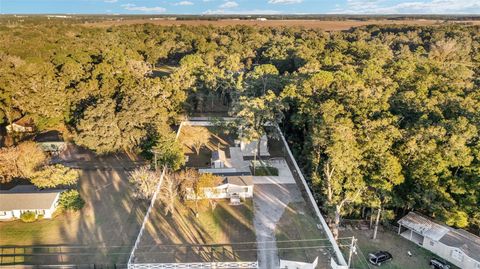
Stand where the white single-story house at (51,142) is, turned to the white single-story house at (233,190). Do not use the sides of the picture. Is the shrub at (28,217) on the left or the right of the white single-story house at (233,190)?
right

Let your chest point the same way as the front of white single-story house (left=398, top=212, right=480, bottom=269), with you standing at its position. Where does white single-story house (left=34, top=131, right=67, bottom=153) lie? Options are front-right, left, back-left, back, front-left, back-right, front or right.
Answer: front-right

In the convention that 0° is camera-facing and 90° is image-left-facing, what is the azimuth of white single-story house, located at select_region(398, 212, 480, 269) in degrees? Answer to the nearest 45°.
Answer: approximately 45°

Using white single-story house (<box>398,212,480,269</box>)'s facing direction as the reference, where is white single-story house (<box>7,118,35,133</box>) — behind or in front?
in front

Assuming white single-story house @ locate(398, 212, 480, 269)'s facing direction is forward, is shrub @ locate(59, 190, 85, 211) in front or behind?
in front

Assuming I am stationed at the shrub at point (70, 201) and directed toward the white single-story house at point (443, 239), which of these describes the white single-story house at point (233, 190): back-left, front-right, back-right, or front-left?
front-left

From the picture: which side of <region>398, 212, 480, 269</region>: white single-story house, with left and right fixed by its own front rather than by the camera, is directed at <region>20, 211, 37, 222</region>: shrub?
front

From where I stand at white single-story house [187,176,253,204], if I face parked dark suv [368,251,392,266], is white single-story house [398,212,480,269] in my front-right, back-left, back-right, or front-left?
front-left

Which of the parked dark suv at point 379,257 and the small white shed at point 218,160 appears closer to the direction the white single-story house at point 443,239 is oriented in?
the parked dark suv

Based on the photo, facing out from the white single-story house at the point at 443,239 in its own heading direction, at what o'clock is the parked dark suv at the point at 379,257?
The parked dark suv is roughly at 12 o'clock from the white single-story house.

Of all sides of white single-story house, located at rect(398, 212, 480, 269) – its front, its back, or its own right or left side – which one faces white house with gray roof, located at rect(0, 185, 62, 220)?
front
